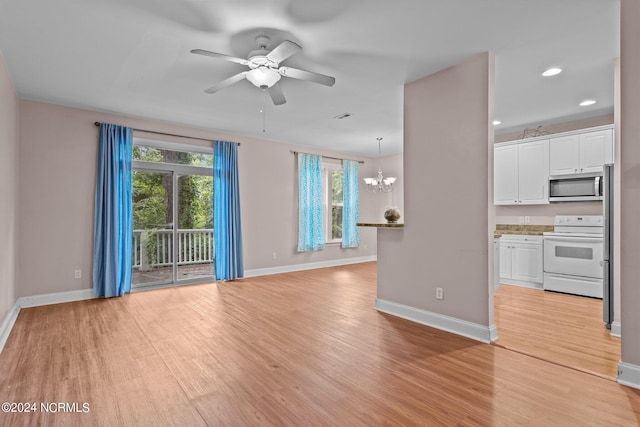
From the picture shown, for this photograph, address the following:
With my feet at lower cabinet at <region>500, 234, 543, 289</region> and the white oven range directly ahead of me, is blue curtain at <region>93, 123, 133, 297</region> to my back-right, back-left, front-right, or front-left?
back-right

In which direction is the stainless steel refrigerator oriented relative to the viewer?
to the viewer's left

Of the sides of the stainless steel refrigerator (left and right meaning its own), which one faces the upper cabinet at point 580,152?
right

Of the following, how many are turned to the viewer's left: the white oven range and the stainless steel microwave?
0

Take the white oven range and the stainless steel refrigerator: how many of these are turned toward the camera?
1

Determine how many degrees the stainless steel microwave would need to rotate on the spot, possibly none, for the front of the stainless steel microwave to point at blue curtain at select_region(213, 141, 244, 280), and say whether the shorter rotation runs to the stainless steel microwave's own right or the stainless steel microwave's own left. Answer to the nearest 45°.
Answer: approximately 45° to the stainless steel microwave's own right

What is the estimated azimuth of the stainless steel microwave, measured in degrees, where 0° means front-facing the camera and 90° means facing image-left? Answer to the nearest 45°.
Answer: approximately 0°

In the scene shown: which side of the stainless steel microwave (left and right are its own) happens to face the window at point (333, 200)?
right
